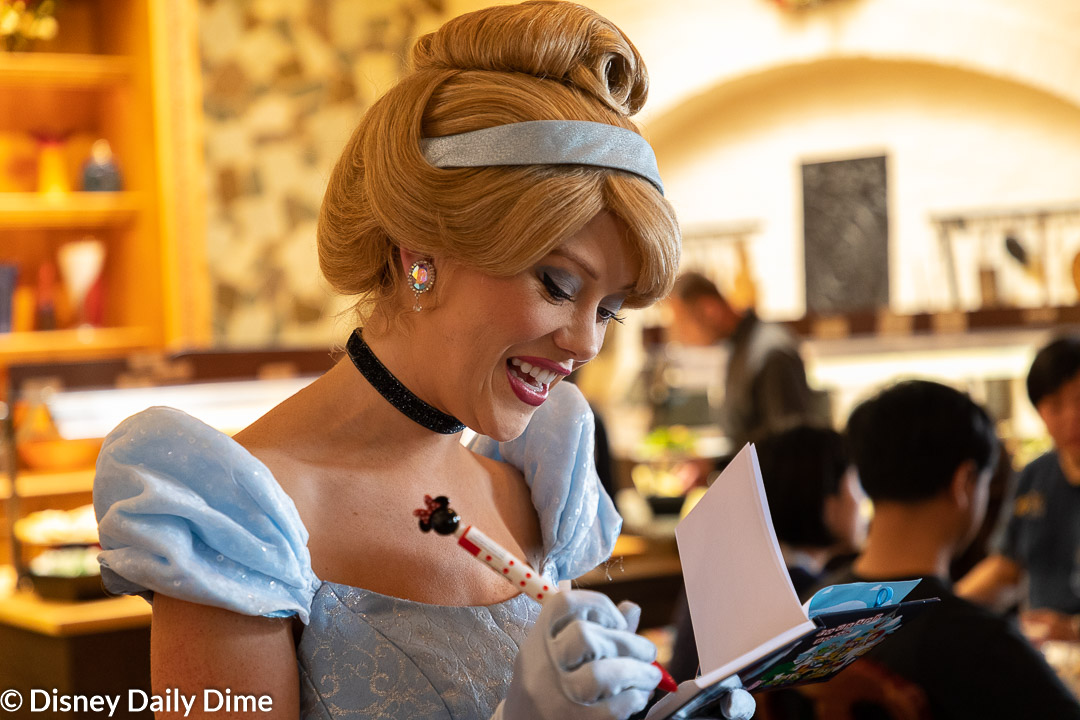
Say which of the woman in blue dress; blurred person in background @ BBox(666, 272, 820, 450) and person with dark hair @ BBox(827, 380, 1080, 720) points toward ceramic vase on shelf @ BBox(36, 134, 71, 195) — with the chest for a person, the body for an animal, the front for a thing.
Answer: the blurred person in background

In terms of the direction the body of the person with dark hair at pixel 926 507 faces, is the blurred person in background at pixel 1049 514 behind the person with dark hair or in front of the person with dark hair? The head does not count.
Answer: in front

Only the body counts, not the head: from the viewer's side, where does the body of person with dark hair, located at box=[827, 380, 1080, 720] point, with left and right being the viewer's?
facing away from the viewer and to the right of the viewer

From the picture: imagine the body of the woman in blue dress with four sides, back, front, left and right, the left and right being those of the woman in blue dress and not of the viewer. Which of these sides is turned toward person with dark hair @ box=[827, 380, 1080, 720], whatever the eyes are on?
left

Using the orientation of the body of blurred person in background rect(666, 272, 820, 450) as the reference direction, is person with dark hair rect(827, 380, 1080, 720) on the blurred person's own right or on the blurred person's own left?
on the blurred person's own left

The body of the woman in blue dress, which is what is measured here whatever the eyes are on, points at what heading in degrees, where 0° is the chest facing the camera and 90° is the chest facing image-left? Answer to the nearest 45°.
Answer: approximately 315°

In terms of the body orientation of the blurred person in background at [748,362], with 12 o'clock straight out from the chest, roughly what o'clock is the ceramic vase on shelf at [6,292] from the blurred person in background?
The ceramic vase on shelf is roughly at 12 o'clock from the blurred person in background.

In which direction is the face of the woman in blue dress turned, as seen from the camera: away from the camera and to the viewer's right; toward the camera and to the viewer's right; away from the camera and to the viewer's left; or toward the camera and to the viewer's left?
toward the camera and to the viewer's right

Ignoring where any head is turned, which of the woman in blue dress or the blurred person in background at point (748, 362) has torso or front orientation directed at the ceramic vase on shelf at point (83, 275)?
the blurred person in background

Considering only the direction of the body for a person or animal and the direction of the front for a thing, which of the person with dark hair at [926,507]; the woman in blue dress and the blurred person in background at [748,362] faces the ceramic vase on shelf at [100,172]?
the blurred person in background

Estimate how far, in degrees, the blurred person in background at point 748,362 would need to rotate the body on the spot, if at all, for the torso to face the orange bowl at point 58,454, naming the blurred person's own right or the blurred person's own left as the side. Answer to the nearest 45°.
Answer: approximately 45° to the blurred person's own left

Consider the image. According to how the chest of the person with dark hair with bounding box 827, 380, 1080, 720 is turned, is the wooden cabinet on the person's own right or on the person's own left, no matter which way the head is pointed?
on the person's own left

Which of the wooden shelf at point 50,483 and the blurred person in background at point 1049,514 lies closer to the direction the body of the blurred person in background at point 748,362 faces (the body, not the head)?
the wooden shelf

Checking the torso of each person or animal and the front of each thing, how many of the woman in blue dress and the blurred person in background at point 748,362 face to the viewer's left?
1

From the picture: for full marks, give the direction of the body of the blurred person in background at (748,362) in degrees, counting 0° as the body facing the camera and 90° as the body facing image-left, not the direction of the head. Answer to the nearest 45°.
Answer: approximately 90°

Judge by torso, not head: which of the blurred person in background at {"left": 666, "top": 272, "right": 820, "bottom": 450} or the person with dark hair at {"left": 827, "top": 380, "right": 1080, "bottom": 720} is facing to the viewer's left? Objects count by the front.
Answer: the blurred person in background
